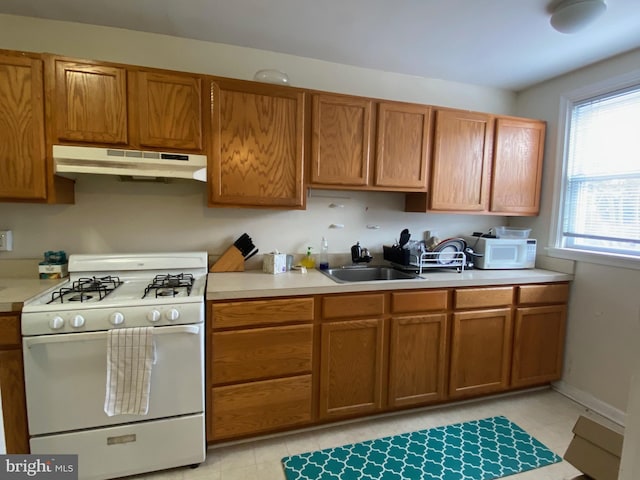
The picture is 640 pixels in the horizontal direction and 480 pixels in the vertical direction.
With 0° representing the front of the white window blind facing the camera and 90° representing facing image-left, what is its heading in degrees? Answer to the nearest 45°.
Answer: approximately 45°

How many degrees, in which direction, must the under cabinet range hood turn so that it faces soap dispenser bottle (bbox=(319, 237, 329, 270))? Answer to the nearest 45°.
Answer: approximately 90° to its left

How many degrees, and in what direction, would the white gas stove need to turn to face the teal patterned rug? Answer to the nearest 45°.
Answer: approximately 45° to its left

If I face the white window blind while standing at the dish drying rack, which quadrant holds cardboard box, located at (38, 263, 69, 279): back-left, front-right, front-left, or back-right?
back-right
